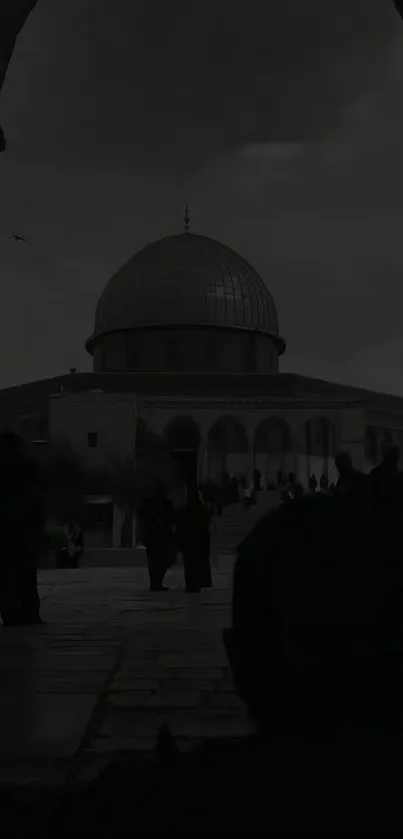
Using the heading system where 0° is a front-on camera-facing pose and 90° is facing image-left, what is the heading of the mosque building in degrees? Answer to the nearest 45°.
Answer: approximately 0°

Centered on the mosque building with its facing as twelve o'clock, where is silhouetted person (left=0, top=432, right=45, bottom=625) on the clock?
The silhouetted person is roughly at 12 o'clock from the mosque building.

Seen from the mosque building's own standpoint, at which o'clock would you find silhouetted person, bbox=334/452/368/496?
The silhouetted person is roughly at 12 o'clock from the mosque building.

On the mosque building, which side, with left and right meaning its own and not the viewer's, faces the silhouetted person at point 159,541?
front

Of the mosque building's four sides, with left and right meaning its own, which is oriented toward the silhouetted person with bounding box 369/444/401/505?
front

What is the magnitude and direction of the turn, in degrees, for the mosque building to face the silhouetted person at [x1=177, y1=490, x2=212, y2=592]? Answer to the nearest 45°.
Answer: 0° — it already faces them

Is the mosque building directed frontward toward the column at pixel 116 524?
yes
